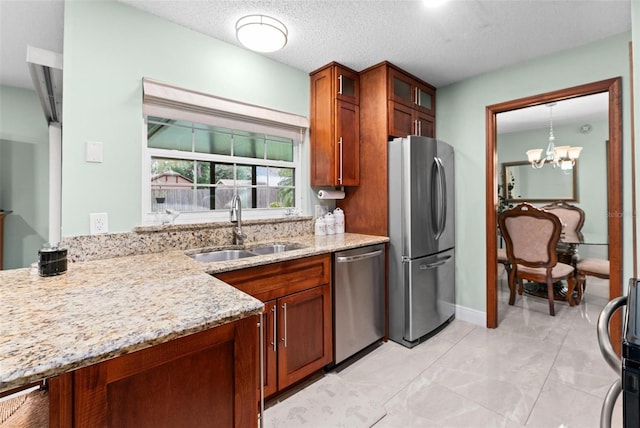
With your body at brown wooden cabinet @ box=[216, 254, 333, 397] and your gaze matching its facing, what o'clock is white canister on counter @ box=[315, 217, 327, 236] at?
The white canister on counter is roughly at 8 o'clock from the brown wooden cabinet.

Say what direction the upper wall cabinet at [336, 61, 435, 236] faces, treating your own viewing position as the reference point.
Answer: facing the viewer and to the right of the viewer

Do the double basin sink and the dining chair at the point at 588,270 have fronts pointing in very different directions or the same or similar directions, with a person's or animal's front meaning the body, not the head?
very different directions

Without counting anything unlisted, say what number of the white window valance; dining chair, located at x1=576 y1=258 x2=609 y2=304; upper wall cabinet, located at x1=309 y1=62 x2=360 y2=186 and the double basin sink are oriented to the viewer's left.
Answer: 1

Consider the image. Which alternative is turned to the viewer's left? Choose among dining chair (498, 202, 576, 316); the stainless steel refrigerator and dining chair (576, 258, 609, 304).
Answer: dining chair (576, 258, 609, 304)

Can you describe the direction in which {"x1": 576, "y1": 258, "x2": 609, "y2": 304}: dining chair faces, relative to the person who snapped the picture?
facing to the left of the viewer

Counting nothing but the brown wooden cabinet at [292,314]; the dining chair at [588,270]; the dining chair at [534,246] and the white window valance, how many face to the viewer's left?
1

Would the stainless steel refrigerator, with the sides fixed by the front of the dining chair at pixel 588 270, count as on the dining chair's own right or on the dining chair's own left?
on the dining chair's own left

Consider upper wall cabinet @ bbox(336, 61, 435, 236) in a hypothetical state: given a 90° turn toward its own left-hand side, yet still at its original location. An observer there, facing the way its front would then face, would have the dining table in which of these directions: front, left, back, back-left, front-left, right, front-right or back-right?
front

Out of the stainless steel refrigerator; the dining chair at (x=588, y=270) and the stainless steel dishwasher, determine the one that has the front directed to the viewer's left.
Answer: the dining chair
